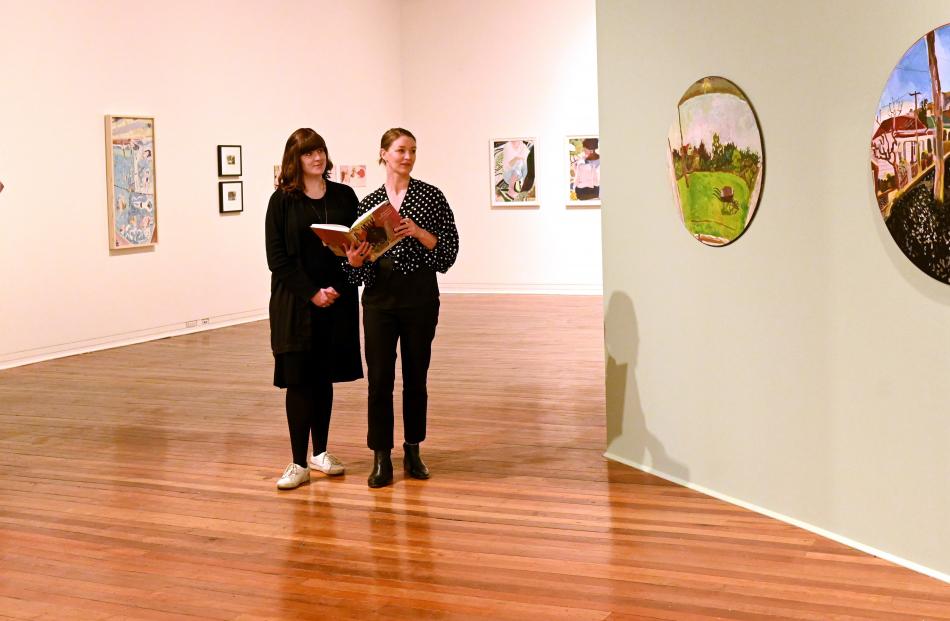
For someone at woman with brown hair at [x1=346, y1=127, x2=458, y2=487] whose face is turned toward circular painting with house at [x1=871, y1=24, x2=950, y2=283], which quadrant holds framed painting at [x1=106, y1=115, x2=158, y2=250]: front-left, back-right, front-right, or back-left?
back-left

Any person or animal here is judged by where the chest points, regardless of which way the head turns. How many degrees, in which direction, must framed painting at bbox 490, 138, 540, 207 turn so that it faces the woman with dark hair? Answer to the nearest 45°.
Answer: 0° — it already faces them

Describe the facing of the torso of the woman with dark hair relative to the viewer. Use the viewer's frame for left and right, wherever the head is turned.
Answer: facing the viewer and to the right of the viewer

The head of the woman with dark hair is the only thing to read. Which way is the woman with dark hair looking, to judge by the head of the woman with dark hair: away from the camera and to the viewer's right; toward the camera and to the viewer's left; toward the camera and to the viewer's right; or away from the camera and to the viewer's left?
toward the camera and to the viewer's right

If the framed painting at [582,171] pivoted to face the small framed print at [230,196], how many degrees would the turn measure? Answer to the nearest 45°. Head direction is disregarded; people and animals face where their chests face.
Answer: approximately 45° to its right

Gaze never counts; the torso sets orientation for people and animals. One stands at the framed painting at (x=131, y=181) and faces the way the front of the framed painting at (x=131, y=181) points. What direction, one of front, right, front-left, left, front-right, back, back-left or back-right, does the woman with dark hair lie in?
front-right

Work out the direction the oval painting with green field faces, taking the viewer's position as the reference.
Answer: facing the viewer and to the left of the viewer

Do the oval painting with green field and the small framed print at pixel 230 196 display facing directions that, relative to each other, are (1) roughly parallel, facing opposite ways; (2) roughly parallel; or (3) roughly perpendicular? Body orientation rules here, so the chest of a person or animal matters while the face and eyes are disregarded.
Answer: roughly perpendicular

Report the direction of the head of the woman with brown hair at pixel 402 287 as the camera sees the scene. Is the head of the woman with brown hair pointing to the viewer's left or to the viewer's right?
to the viewer's right

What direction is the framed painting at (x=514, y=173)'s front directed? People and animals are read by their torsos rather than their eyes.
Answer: toward the camera

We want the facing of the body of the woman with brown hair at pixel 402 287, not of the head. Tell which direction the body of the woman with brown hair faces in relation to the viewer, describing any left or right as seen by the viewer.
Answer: facing the viewer

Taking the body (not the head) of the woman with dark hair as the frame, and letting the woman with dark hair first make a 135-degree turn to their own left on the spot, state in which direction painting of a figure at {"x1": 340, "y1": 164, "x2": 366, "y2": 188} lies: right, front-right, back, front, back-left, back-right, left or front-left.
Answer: front

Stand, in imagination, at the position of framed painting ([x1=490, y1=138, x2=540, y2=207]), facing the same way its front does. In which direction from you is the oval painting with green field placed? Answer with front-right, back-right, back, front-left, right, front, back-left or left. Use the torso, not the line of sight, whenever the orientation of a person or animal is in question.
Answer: front

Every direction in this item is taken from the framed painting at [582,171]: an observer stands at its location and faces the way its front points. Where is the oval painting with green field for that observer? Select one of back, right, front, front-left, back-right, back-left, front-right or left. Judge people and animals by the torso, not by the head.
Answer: front
